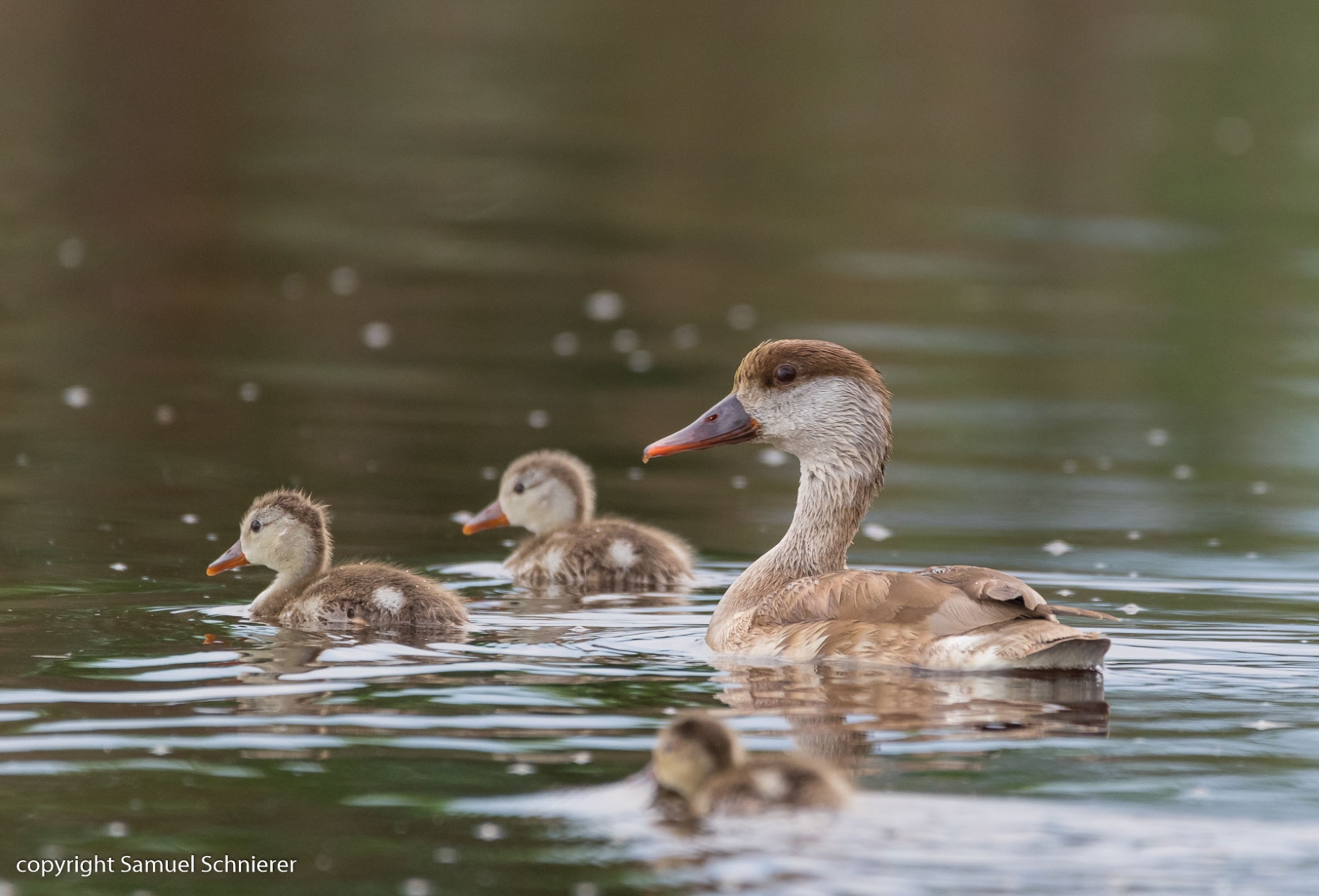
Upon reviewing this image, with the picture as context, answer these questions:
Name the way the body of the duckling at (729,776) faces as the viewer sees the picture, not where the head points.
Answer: to the viewer's left

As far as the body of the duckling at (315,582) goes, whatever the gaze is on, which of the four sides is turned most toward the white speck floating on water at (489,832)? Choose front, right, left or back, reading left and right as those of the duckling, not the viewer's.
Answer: left

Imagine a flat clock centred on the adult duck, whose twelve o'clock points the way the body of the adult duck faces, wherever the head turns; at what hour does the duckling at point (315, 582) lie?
The duckling is roughly at 12 o'clock from the adult duck.

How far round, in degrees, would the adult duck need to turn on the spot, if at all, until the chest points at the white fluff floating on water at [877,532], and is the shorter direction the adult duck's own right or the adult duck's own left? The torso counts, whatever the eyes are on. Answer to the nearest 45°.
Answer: approximately 90° to the adult duck's own right

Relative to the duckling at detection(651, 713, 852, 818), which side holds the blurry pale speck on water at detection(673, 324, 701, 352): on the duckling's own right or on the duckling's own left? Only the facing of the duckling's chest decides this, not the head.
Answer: on the duckling's own right

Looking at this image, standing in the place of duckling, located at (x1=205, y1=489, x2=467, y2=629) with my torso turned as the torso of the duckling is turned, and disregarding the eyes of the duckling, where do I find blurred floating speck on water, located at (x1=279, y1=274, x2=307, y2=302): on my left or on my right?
on my right

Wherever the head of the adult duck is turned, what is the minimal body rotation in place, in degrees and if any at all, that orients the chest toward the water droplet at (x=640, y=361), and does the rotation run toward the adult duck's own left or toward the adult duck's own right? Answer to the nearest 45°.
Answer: approximately 90° to the adult duck's own right

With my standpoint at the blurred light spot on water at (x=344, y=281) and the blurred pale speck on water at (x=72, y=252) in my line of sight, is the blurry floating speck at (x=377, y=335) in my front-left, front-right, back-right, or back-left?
back-left

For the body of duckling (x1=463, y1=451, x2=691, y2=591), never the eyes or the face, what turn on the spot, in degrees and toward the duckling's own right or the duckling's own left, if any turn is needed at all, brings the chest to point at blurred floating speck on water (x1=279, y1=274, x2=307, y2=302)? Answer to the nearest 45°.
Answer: approximately 90° to the duckling's own right

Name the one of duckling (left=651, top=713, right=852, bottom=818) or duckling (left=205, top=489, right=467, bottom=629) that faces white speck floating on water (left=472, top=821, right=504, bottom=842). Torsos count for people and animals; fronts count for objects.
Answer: duckling (left=651, top=713, right=852, bottom=818)

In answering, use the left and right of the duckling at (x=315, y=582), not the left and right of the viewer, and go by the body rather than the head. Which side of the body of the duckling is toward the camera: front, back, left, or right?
left

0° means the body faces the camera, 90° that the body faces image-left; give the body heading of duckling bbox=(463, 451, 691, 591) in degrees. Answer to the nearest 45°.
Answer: approximately 90°

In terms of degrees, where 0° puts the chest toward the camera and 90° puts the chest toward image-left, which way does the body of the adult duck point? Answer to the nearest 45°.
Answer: approximately 90°
